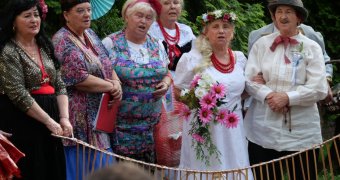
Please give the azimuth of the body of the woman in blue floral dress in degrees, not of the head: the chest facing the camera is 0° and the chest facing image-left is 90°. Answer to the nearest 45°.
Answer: approximately 315°
